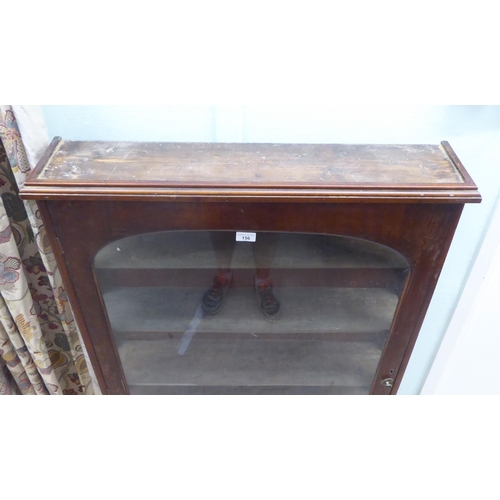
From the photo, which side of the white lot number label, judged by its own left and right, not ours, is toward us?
front

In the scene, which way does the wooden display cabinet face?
toward the camera
